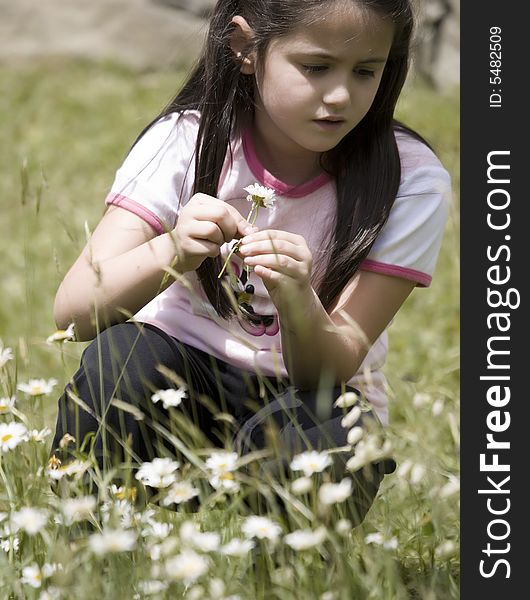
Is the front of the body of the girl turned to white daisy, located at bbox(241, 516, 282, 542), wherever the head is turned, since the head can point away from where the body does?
yes

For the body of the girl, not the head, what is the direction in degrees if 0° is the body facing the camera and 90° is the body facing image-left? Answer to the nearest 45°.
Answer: approximately 0°

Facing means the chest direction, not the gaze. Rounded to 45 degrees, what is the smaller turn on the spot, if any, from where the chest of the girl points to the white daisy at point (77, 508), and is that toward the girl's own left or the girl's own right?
approximately 45° to the girl's own right

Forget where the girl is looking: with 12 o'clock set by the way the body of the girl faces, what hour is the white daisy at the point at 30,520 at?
The white daisy is roughly at 1 o'clock from the girl.

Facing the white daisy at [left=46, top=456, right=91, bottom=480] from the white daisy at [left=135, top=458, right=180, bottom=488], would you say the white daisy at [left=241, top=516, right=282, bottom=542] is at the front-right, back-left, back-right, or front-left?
back-left

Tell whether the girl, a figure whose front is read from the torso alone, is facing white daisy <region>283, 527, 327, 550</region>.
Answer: yes

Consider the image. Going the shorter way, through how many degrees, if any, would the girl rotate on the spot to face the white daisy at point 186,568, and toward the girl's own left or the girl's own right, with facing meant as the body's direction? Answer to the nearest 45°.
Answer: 0° — they already face it
